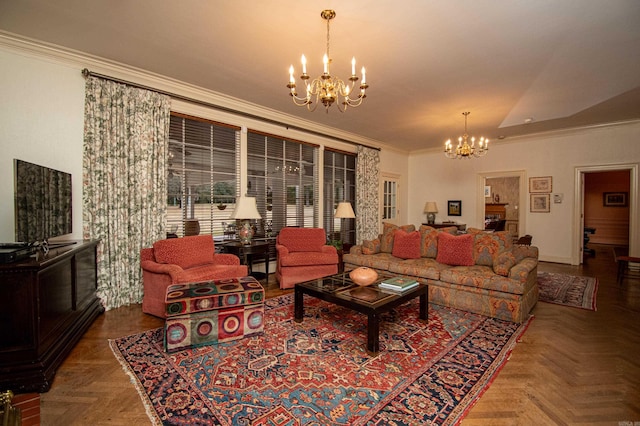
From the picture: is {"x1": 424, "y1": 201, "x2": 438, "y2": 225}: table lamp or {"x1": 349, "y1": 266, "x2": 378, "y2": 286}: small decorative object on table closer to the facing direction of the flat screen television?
the small decorative object on table

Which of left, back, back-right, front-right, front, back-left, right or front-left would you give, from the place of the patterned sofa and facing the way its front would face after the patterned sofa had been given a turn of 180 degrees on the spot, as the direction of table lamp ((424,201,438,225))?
front-left

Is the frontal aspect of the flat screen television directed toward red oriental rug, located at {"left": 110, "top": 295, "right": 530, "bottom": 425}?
yes

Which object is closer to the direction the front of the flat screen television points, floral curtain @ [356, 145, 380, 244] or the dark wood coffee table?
the dark wood coffee table

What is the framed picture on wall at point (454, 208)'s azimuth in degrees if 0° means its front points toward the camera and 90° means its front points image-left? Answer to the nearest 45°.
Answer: approximately 0°

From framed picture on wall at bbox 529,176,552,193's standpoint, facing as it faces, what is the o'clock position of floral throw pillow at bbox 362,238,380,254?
The floral throw pillow is roughly at 1 o'clock from the framed picture on wall.

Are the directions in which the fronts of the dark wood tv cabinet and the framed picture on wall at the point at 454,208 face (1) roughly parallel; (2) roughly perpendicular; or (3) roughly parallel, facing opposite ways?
roughly perpendicular

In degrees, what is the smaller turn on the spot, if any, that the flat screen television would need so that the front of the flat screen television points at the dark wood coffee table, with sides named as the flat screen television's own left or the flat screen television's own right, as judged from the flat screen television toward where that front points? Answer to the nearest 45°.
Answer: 0° — it already faces it

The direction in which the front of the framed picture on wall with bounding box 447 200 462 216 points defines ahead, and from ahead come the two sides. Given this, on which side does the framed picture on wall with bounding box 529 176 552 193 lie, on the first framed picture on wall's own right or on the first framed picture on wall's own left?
on the first framed picture on wall's own left

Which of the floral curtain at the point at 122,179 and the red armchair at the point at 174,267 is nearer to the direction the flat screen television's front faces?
the red armchair

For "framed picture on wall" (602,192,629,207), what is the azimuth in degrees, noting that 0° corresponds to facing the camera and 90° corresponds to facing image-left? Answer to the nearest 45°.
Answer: approximately 0°
